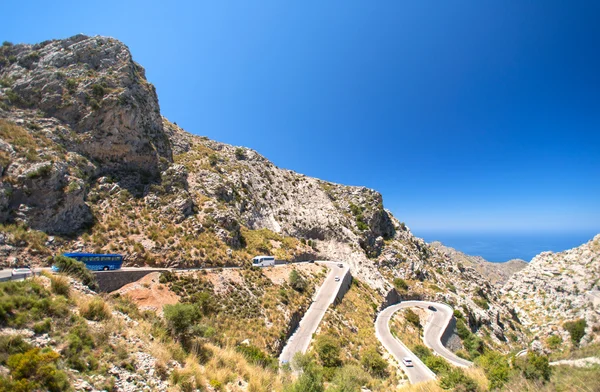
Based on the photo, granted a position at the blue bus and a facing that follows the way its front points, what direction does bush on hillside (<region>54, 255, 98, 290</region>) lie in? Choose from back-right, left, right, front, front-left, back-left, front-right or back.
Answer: left

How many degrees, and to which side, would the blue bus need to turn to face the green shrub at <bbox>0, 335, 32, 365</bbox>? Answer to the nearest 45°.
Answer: approximately 90° to its left

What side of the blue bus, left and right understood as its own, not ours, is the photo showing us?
left

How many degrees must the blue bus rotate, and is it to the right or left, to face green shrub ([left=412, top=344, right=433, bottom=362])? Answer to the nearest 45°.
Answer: approximately 180°

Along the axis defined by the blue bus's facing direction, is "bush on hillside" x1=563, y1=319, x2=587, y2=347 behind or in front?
behind

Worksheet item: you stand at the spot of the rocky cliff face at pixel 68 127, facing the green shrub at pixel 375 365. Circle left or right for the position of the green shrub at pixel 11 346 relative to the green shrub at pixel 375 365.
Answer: right
